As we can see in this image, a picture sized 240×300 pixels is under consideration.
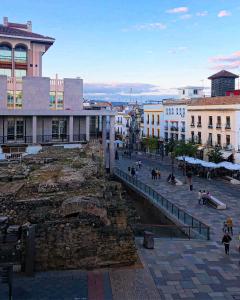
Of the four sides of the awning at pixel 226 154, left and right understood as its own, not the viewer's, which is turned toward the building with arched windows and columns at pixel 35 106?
front

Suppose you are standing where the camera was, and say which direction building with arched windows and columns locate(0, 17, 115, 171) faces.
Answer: facing the viewer

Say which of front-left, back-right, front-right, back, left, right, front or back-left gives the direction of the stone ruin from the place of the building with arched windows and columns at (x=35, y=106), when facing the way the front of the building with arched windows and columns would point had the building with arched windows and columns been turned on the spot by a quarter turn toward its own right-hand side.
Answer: left

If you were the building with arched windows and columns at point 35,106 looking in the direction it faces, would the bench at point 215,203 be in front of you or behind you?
in front

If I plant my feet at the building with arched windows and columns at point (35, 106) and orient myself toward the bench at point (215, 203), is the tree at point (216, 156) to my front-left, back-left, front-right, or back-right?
front-left

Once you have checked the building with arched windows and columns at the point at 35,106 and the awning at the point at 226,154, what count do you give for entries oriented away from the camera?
0

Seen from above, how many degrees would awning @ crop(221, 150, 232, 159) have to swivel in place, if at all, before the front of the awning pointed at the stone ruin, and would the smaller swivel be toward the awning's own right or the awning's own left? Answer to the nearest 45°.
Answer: approximately 45° to the awning's own left

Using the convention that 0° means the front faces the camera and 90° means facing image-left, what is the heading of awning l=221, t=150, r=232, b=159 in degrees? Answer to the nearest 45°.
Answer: approximately 45°

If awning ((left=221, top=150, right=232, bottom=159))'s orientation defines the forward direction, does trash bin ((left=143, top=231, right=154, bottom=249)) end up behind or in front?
in front
